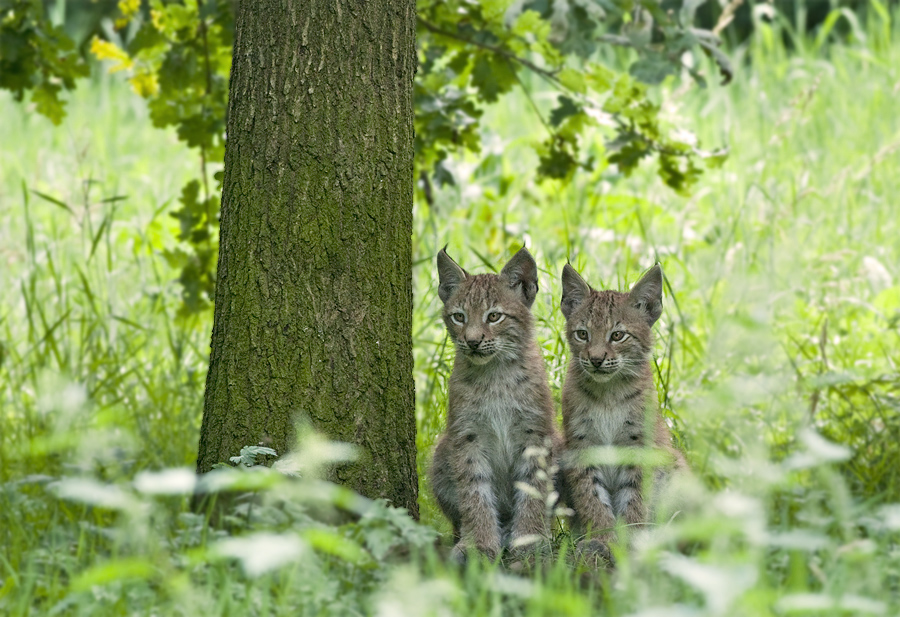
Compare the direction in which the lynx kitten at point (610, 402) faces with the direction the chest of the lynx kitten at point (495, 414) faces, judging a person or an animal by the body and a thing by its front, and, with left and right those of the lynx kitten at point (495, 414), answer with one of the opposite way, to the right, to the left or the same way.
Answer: the same way

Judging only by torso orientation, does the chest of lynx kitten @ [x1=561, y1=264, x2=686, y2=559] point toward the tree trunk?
no

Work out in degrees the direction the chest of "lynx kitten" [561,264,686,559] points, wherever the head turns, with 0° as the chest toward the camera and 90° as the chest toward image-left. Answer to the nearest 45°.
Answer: approximately 0°

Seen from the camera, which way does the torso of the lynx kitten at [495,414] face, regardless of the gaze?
toward the camera

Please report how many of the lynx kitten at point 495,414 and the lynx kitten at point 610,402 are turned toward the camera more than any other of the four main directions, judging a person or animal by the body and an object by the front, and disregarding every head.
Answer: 2
